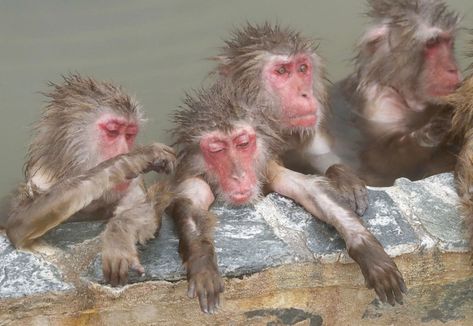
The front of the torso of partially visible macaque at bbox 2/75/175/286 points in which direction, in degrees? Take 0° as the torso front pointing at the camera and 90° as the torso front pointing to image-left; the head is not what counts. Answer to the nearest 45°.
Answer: approximately 315°

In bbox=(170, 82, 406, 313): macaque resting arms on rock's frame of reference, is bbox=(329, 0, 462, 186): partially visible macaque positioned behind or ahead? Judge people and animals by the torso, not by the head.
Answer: behind

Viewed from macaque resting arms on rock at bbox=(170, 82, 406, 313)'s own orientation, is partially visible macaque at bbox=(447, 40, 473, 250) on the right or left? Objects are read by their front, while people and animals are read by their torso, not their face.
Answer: on its left

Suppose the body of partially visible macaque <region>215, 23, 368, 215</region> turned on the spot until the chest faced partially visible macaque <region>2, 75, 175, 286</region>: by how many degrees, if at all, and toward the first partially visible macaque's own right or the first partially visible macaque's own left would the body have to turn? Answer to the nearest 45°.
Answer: approximately 90° to the first partially visible macaque's own right

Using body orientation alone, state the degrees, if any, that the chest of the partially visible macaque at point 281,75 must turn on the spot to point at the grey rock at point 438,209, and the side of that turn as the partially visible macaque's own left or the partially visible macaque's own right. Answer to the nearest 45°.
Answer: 0° — it already faces it

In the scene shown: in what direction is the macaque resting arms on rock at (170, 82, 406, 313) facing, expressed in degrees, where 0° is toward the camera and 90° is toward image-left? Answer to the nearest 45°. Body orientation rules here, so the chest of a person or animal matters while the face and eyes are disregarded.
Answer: approximately 0°

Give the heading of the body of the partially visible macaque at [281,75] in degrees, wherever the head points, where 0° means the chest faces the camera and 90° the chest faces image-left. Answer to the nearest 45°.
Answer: approximately 315°

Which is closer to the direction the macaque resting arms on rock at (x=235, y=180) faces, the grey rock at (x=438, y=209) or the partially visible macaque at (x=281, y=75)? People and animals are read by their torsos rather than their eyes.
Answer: the grey rock
